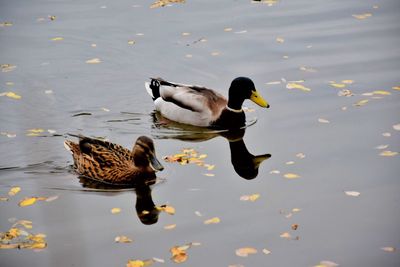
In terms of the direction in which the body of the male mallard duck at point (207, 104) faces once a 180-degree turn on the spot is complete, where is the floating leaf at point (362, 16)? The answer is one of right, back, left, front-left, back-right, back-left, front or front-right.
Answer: back-right

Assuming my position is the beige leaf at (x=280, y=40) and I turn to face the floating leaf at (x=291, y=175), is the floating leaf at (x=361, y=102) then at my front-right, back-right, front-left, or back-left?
front-left

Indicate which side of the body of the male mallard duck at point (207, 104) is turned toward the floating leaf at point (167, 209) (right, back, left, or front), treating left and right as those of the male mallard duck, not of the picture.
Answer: right

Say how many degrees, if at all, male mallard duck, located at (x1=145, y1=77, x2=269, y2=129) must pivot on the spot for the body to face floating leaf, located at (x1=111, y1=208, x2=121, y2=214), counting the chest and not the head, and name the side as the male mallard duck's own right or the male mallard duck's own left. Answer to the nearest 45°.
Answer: approximately 90° to the male mallard duck's own right

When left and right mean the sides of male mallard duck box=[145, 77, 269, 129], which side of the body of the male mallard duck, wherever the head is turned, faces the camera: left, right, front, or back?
right

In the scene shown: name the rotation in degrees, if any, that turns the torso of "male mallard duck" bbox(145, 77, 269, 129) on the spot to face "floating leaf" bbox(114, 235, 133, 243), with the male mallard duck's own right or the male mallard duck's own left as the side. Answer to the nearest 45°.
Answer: approximately 90° to the male mallard duck's own right

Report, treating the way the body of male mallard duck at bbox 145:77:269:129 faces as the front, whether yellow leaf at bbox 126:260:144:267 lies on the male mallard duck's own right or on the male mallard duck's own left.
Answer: on the male mallard duck's own right

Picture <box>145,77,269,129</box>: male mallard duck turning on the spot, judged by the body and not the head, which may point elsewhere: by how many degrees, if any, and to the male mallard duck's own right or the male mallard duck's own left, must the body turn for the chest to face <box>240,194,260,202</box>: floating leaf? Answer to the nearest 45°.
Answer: approximately 90° to the male mallard duck's own right

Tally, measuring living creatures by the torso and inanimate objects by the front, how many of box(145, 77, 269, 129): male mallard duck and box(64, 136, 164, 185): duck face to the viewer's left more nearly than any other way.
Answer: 0

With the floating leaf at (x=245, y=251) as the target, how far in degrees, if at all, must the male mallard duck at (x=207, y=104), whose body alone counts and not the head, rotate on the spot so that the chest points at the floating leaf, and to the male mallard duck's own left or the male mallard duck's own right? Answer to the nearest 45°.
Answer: approximately 90° to the male mallard duck's own right

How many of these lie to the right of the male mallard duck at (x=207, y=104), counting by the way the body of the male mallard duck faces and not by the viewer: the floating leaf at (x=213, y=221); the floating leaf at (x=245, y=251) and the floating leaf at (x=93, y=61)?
2

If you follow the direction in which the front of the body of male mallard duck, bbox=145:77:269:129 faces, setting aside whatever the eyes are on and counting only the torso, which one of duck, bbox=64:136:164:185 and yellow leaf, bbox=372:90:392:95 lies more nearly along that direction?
the yellow leaf

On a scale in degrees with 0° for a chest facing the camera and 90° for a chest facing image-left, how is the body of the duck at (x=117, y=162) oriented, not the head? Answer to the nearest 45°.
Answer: approximately 315°

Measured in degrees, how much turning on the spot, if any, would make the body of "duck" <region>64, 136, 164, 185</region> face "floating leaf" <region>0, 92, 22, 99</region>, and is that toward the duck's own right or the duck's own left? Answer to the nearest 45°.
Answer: approximately 180°

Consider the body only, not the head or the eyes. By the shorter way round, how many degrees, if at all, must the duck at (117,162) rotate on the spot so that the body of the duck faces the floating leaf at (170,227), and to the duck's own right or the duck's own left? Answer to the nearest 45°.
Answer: approximately 45° to the duck's own right

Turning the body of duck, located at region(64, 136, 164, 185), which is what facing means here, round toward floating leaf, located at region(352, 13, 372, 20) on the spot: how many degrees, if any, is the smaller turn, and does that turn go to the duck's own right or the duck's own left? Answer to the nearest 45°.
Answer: approximately 90° to the duck's own left

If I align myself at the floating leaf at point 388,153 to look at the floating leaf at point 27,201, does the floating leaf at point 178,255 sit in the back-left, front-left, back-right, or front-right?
front-left

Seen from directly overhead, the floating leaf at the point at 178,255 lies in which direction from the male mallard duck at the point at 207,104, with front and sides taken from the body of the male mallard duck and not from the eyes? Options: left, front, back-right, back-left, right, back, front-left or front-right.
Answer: right

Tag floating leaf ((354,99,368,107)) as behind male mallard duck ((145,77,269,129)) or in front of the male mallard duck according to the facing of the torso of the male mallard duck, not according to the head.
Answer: in front
